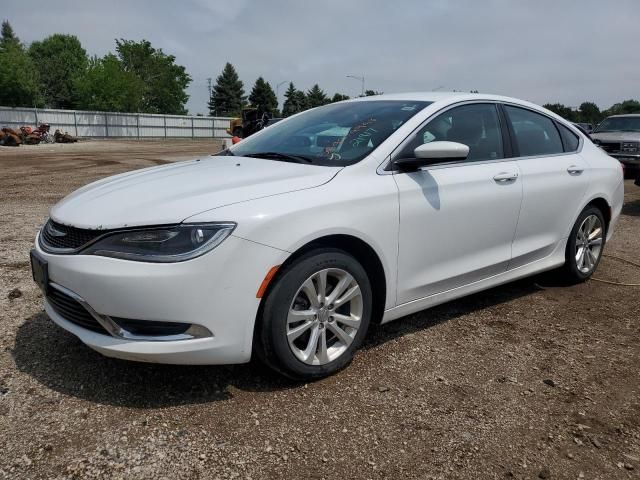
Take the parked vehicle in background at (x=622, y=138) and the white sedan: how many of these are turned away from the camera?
0

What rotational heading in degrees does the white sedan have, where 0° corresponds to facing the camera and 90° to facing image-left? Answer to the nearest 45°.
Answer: approximately 45°

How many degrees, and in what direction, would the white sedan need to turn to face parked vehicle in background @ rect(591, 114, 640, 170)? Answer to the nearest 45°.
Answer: approximately 180°

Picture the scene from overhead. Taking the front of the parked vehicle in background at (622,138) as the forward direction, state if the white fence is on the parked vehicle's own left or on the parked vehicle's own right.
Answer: on the parked vehicle's own right

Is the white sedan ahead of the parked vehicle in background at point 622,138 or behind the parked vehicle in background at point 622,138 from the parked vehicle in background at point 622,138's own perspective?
ahead

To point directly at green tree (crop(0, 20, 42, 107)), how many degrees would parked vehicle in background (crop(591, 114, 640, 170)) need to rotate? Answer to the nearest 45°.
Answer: approximately 90° to its right

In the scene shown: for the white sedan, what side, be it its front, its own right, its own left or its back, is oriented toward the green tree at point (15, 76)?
right
